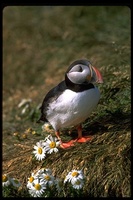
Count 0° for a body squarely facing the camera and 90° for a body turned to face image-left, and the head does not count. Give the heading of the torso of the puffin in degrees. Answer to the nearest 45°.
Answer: approximately 315°
